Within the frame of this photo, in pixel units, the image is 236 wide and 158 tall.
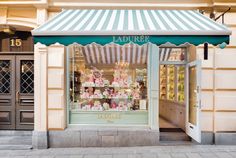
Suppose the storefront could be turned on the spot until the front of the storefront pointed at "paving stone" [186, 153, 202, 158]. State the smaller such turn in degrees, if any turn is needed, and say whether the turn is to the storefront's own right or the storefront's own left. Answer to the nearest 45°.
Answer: approximately 45° to the storefront's own left

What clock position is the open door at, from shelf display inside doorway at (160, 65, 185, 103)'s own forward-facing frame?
The open door is roughly at 10 o'clock from the shelf display inside doorway.

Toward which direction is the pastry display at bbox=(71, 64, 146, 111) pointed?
toward the camera

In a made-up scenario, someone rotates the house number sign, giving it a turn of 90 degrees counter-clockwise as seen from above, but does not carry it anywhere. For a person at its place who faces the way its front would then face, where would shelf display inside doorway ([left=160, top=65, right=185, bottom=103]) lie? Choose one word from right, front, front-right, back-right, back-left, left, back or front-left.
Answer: front

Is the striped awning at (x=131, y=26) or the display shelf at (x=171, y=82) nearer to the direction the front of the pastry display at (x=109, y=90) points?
the striped awning

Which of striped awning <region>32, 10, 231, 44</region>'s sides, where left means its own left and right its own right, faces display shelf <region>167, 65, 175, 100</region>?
back

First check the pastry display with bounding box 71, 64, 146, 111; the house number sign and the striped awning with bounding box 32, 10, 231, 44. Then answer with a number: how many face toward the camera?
3

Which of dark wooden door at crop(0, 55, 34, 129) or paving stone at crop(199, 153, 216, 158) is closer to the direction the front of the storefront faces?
the paving stone

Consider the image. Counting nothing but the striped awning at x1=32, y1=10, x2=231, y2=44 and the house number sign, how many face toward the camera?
2

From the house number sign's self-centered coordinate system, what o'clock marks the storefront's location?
The storefront is roughly at 10 o'clock from the house number sign.

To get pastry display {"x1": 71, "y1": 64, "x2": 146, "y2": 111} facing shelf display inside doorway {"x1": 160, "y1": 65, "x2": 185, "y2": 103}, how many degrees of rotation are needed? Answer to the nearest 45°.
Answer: approximately 135° to its left

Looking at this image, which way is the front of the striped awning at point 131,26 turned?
toward the camera
